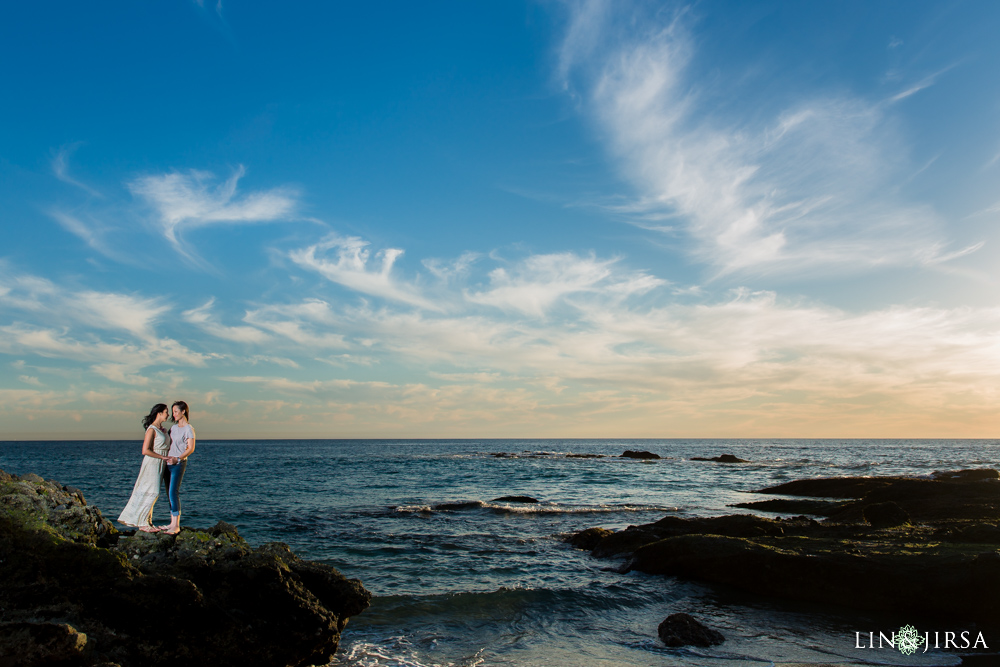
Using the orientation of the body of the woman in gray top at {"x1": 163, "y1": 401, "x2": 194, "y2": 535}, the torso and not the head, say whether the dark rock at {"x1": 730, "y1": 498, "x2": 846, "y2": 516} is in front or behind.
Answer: behind

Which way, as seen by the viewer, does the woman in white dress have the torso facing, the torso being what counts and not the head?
to the viewer's right

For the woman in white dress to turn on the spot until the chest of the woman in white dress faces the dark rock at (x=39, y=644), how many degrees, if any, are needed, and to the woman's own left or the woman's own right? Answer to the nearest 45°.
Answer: approximately 90° to the woman's own right

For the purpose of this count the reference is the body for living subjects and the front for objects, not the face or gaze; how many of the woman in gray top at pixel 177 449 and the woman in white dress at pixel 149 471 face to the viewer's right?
1

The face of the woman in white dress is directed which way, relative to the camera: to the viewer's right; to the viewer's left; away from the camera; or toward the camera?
to the viewer's right

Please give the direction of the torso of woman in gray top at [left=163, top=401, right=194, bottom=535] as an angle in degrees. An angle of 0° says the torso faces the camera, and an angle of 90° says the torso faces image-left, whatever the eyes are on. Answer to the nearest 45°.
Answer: approximately 45°
